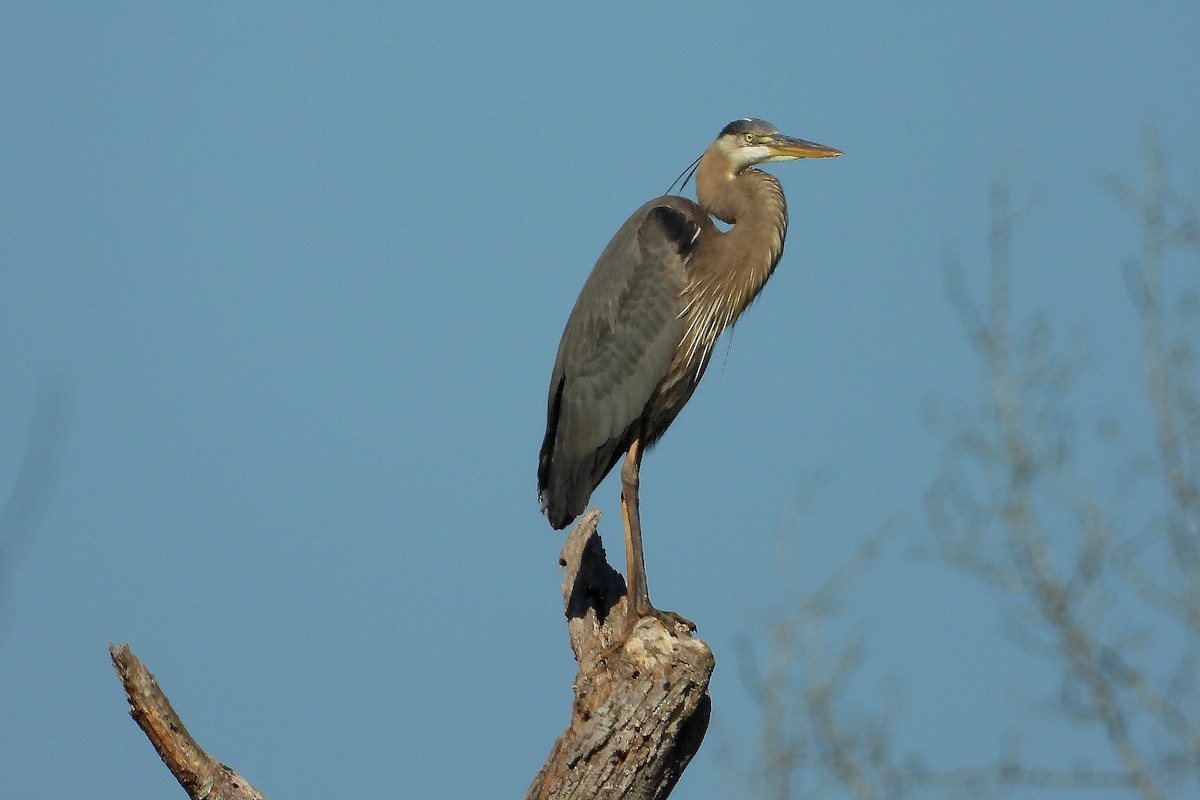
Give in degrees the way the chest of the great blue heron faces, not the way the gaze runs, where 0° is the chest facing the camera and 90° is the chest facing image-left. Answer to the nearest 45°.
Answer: approximately 270°

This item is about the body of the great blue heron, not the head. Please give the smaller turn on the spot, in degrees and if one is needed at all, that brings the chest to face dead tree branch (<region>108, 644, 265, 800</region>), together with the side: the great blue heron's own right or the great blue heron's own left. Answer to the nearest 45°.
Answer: approximately 135° to the great blue heron's own right
